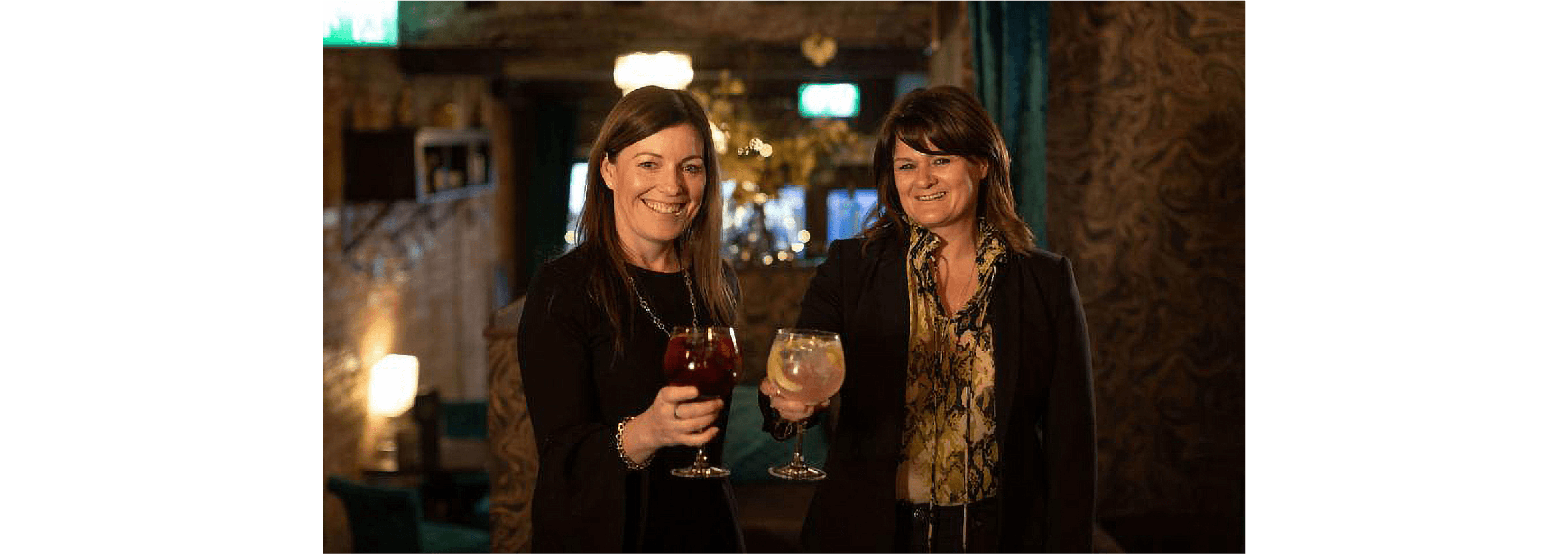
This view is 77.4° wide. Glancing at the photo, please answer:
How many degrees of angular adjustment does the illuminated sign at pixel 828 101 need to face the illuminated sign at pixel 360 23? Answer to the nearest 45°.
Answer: approximately 45° to its right

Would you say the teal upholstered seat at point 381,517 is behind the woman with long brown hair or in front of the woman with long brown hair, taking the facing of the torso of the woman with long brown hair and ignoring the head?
behind

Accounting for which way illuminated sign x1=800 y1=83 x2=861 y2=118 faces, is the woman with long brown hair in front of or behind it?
in front

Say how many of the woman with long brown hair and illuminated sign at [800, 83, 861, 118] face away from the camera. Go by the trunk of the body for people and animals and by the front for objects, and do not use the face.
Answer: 0

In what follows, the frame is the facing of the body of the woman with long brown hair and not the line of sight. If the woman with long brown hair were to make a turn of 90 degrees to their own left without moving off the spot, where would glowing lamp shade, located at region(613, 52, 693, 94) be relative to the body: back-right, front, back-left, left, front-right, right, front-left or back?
front-left

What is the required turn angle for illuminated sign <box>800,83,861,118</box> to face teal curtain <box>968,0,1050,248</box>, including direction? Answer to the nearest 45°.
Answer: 0° — it already faces it

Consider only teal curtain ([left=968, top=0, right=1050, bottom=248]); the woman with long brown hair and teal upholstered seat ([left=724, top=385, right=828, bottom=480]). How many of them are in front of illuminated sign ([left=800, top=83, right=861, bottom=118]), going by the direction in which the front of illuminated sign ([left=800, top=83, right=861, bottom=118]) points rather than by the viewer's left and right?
3

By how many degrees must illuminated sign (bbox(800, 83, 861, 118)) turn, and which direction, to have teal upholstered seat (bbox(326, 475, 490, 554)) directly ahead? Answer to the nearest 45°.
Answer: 0° — it already faces it

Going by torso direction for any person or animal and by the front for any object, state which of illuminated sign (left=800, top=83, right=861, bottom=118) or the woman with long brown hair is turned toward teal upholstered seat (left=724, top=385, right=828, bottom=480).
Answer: the illuminated sign

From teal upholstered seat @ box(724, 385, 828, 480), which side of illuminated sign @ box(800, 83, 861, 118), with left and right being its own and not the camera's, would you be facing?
front

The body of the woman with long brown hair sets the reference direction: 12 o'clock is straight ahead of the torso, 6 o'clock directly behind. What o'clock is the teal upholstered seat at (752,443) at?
The teal upholstered seat is roughly at 8 o'clock from the woman with long brown hair.

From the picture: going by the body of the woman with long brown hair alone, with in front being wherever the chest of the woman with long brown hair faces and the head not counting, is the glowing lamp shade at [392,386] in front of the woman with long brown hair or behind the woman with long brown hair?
behind

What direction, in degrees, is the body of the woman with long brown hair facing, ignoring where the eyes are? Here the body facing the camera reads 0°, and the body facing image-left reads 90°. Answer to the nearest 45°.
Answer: approximately 315°
